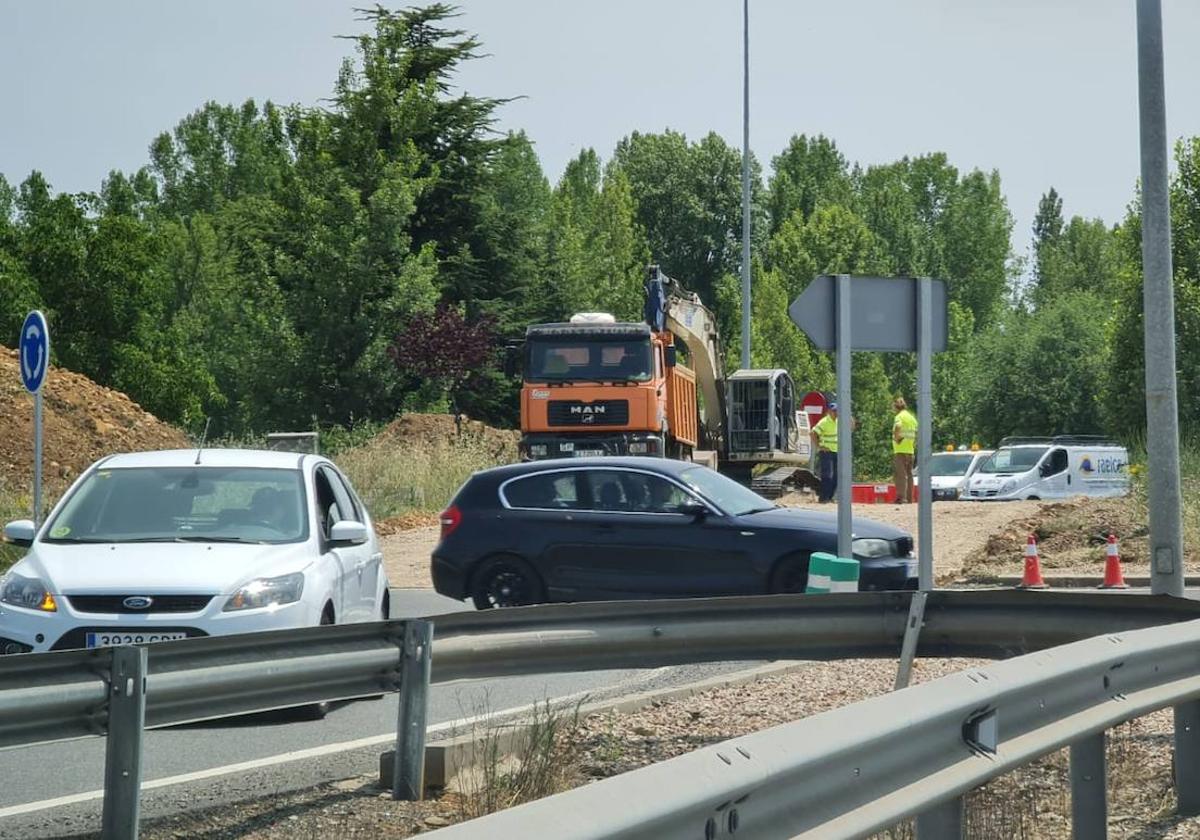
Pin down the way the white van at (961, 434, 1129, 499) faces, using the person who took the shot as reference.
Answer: facing the viewer and to the left of the viewer

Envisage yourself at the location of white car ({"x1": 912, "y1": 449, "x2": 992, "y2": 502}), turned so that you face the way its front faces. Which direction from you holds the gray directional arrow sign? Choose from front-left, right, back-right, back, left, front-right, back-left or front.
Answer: front-left

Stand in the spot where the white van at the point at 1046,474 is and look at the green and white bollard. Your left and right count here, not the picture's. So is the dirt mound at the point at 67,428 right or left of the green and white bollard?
right

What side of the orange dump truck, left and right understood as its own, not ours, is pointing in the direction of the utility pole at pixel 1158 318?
front

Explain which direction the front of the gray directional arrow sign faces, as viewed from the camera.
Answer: facing away from the viewer

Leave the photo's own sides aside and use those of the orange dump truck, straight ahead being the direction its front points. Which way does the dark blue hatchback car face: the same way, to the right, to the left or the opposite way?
to the left

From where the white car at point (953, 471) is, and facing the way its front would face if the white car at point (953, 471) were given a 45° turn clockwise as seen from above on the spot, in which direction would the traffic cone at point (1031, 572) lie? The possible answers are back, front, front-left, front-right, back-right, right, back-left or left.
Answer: left

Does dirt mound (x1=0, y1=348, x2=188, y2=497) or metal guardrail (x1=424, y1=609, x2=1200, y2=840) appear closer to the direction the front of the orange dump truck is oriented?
the metal guardrail

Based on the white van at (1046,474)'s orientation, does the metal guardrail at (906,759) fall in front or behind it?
in front

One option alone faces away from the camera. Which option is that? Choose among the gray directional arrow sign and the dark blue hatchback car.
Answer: the gray directional arrow sign

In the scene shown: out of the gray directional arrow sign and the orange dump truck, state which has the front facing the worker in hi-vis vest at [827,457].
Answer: the gray directional arrow sign

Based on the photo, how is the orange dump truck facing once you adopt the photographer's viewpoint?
facing the viewer

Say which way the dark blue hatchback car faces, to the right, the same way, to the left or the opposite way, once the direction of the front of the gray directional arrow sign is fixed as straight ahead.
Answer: to the right

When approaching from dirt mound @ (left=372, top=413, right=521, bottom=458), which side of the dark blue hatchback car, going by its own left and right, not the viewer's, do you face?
left

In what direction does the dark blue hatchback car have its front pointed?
to the viewer's right

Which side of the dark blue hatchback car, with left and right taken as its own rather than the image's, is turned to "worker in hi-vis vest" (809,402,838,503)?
left
